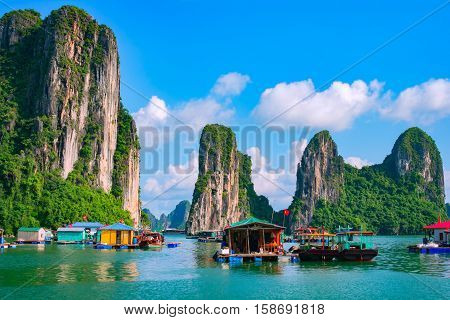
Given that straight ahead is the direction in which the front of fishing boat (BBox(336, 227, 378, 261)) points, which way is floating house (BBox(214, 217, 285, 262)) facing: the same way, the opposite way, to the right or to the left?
to the right

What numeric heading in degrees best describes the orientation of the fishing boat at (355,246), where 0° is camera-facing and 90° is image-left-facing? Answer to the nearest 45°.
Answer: approximately 270°

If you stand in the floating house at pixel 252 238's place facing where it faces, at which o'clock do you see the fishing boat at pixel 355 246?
the fishing boat at pixel 355 246 is roughly at 9 o'clock from the floating house at pixel 252 238.

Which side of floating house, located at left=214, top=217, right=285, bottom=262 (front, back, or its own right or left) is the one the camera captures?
front
